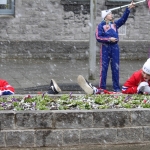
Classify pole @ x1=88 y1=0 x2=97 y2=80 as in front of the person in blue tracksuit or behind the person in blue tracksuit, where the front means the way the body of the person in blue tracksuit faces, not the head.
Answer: behind

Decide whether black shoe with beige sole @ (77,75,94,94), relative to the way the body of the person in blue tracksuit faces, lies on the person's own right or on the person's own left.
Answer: on the person's own right

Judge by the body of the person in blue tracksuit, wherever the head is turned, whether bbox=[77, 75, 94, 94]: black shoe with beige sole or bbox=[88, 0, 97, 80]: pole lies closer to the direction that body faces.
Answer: the black shoe with beige sole

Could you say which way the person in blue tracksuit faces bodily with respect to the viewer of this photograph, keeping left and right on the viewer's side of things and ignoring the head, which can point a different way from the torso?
facing the viewer and to the right of the viewer
